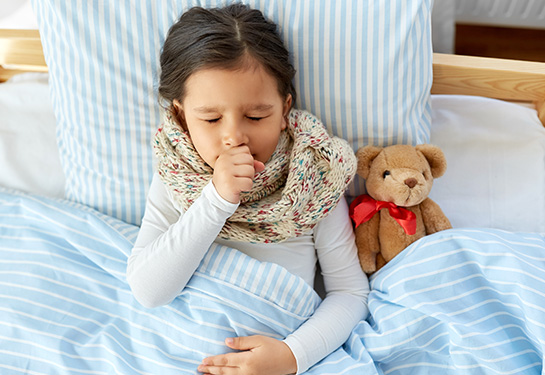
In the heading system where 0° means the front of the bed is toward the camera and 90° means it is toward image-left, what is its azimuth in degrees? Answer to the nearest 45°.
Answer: approximately 0°
